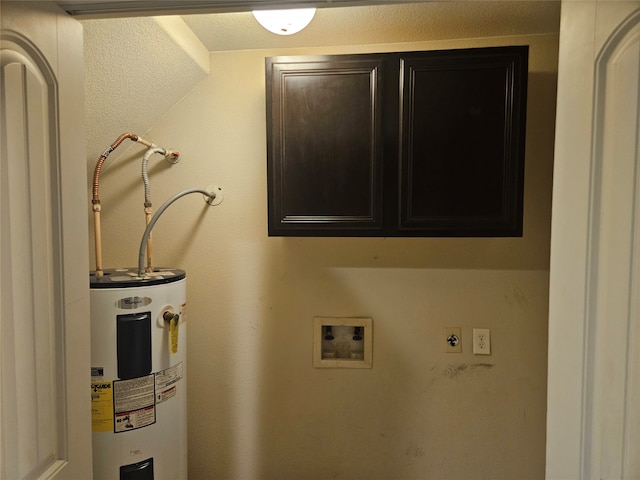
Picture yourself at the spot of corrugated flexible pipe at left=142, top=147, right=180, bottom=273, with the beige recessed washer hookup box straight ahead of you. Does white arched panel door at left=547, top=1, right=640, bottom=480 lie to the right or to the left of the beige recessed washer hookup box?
right

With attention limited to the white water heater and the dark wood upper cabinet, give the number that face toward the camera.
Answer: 2

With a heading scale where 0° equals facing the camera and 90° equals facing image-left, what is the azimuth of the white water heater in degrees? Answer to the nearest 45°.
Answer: approximately 0°

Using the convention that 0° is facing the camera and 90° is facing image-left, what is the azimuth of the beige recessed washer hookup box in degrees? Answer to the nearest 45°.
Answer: approximately 0°

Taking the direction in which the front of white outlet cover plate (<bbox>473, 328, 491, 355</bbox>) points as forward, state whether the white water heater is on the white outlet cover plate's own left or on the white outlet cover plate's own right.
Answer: on the white outlet cover plate's own right

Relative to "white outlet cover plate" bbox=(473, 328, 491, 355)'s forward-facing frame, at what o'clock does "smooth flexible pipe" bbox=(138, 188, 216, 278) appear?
The smooth flexible pipe is roughly at 2 o'clock from the white outlet cover plate.

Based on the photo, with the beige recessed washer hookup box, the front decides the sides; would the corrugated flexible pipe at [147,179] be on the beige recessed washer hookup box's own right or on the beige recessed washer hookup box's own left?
on the beige recessed washer hookup box's own right
